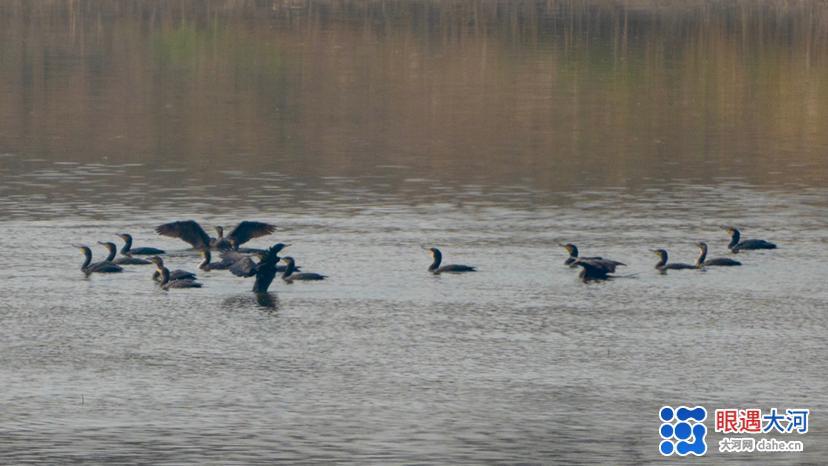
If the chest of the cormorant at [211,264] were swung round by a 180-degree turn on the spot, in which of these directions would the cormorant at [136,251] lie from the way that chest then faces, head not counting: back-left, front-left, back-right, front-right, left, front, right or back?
back-left

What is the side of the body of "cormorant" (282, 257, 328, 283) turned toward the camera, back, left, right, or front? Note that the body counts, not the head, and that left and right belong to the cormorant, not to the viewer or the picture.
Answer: left

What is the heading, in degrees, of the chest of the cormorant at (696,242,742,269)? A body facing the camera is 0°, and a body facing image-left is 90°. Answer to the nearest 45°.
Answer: approximately 90°

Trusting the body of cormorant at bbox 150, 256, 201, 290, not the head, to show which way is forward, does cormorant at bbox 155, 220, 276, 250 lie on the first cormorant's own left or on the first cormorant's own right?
on the first cormorant's own right

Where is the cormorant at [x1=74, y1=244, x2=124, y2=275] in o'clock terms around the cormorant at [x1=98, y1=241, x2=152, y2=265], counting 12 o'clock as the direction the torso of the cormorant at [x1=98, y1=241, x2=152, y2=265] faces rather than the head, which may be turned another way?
the cormorant at [x1=74, y1=244, x2=124, y2=275] is roughly at 10 o'clock from the cormorant at [x1=98, y1=241, x2=152, y2=265].

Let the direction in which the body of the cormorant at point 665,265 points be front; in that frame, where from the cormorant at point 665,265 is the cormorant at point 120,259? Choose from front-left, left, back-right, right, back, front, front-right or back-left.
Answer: front

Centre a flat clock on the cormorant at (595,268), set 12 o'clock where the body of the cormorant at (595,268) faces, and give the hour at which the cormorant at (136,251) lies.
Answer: the cormorant at (136,251) is roughly at 12 o'clock from the cormorant at (595,268).

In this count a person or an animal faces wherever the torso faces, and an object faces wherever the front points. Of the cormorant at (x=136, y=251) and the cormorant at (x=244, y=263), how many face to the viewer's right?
1

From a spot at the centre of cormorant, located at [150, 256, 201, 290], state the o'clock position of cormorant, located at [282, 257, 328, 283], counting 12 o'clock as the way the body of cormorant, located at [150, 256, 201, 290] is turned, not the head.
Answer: cormorant, located at [282, 257, 328, 283] is roughly at 6 o'clock from cormorant, located at [150, 256, 201, 290].

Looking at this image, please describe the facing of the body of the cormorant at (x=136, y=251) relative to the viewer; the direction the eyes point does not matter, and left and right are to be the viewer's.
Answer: facing to the left of the viewer

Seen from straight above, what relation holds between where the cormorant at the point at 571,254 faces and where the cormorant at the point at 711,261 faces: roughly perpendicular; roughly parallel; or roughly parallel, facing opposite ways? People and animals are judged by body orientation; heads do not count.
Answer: roughly parallel

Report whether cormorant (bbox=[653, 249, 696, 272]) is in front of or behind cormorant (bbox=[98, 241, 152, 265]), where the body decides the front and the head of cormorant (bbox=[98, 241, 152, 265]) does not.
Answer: behind

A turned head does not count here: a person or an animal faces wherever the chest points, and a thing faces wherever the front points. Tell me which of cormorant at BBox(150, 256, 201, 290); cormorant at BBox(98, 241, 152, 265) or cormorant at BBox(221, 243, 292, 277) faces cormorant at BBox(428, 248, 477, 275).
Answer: cormorant at BBox(221, 243, 292, 277)

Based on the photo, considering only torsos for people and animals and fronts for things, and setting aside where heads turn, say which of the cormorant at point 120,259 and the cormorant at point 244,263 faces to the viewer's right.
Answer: the cormorant at point 244,263

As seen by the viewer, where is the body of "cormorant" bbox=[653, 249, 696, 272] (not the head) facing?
to the viewer's left

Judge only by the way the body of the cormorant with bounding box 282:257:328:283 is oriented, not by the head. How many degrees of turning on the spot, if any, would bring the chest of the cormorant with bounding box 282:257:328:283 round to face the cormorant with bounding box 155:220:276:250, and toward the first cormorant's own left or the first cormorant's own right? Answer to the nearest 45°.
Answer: approximately 45° to the first cormorant's own right

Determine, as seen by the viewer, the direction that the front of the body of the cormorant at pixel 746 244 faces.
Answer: to the viewer's left

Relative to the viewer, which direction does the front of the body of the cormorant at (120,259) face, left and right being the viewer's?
facing to the left of the viewer

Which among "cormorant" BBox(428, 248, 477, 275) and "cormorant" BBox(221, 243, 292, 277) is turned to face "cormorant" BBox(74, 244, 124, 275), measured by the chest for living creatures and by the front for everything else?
"cormorant" BBox(428, 248, 477, 275)

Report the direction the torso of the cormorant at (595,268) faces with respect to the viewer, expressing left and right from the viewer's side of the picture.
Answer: facing to the left of the viewer
